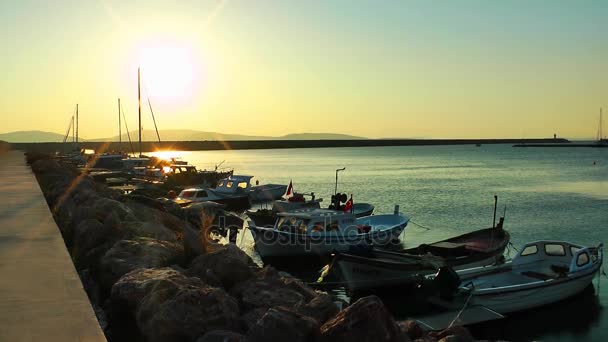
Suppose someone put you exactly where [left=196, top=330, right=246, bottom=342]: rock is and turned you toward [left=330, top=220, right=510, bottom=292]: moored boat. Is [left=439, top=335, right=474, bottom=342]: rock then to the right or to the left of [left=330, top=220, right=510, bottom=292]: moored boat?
right

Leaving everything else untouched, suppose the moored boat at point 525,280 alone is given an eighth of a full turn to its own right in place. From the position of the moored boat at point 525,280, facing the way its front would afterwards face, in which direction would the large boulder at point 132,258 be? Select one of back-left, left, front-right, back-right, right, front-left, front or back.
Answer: back-right

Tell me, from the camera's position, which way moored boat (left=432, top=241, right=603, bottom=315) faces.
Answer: facing away from the viewer and to the right of the viewer

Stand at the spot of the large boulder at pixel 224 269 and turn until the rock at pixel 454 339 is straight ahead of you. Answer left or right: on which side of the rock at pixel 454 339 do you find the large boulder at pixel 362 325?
right
